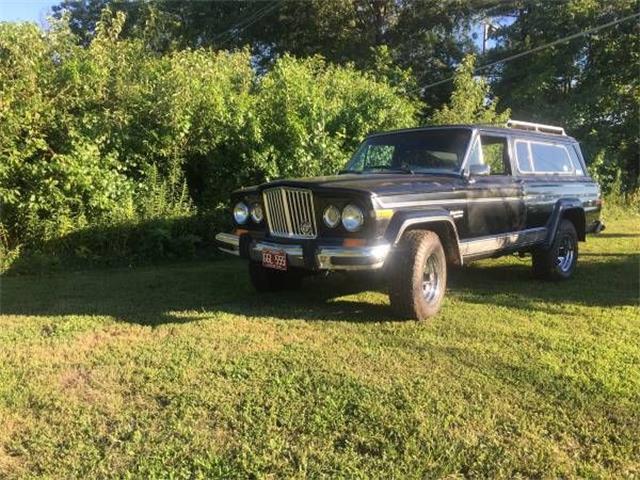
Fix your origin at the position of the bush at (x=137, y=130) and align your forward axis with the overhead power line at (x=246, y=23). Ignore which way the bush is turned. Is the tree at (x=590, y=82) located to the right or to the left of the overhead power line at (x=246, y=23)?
right

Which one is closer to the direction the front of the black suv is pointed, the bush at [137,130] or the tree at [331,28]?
the bush

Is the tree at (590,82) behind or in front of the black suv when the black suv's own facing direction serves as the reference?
behind

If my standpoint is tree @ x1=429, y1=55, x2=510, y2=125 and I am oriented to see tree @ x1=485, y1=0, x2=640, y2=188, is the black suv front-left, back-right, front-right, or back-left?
back-right

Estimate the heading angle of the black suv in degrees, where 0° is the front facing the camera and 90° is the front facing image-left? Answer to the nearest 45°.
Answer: approximately 45°

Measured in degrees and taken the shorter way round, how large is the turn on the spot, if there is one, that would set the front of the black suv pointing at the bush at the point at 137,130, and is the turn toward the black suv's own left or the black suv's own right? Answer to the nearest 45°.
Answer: approximately 90° to the black suv's own right

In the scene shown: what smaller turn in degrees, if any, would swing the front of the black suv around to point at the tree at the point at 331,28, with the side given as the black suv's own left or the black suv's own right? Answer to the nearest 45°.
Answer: approximately 135° to the black suv's own right

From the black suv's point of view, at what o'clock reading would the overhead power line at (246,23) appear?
The overhead power line is roughly at 4 o'clock from the black suv.

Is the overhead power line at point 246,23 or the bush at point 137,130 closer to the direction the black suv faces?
the bush

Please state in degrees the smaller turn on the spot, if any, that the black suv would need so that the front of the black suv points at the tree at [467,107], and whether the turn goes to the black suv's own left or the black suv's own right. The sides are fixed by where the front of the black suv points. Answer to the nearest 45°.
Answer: approximately 135° to the black suv's own right
